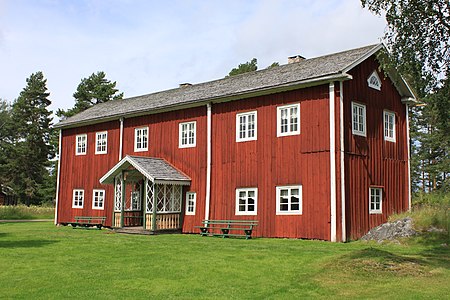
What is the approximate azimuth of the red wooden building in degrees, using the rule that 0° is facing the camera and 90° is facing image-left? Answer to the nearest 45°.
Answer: approximately 45°

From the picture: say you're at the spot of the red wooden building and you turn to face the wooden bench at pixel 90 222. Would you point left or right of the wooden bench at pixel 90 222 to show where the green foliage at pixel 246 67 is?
right

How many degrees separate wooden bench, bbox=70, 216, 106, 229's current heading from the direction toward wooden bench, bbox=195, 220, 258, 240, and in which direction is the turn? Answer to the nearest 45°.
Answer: approximately 90° to its left

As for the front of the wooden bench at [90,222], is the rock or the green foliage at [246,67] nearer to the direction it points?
the rock

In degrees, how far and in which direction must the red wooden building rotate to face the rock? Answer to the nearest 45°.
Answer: approximately 90° to its left

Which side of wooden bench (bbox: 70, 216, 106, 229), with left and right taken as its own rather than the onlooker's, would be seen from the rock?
left

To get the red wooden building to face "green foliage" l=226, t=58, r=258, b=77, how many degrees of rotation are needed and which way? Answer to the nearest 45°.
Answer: approximately 135° to its right

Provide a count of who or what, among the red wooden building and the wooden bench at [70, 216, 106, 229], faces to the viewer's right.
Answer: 0

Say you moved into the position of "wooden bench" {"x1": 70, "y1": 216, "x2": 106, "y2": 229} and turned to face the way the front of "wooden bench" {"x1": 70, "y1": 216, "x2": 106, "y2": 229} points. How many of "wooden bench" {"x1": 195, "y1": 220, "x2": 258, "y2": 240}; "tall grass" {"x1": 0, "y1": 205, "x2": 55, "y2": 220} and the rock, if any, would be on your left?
2

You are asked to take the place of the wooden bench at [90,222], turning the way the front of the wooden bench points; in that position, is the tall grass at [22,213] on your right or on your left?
on your right

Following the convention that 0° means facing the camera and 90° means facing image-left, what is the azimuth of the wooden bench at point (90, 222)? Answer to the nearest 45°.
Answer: approximately 45°
